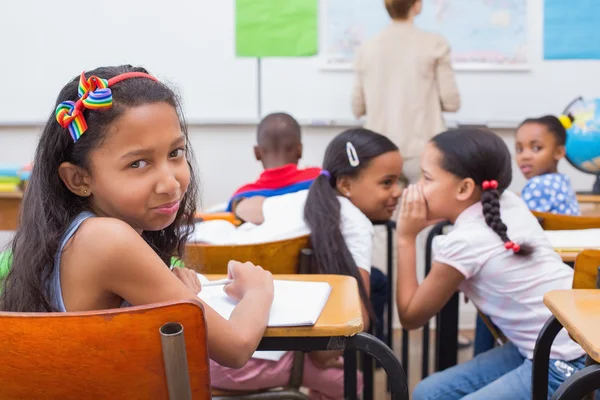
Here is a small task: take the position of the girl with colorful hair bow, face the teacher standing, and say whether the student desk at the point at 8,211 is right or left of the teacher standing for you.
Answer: left

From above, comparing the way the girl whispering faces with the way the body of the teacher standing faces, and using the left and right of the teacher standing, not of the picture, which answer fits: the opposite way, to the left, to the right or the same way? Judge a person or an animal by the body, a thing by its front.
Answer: to the left

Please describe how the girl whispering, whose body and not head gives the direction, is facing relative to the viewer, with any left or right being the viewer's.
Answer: facing to the left of the viewer

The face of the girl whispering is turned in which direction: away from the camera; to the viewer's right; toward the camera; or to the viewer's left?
to the viewer's left

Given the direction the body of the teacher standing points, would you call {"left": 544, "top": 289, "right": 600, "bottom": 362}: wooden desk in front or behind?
behind

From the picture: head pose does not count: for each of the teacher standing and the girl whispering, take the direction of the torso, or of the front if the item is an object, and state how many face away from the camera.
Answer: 1

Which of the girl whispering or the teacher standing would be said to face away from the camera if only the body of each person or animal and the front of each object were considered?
the teacher standing

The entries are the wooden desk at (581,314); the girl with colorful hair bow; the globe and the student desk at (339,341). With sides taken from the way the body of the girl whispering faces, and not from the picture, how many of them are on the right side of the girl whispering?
1

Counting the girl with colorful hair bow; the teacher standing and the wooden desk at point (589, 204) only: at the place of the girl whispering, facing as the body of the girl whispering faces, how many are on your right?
2

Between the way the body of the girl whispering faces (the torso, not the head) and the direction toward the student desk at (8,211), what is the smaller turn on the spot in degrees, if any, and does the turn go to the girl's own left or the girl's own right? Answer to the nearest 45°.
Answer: approximately 45° to the girl's own right

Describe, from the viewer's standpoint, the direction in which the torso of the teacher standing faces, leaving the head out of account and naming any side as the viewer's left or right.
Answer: facing away from the viewer
